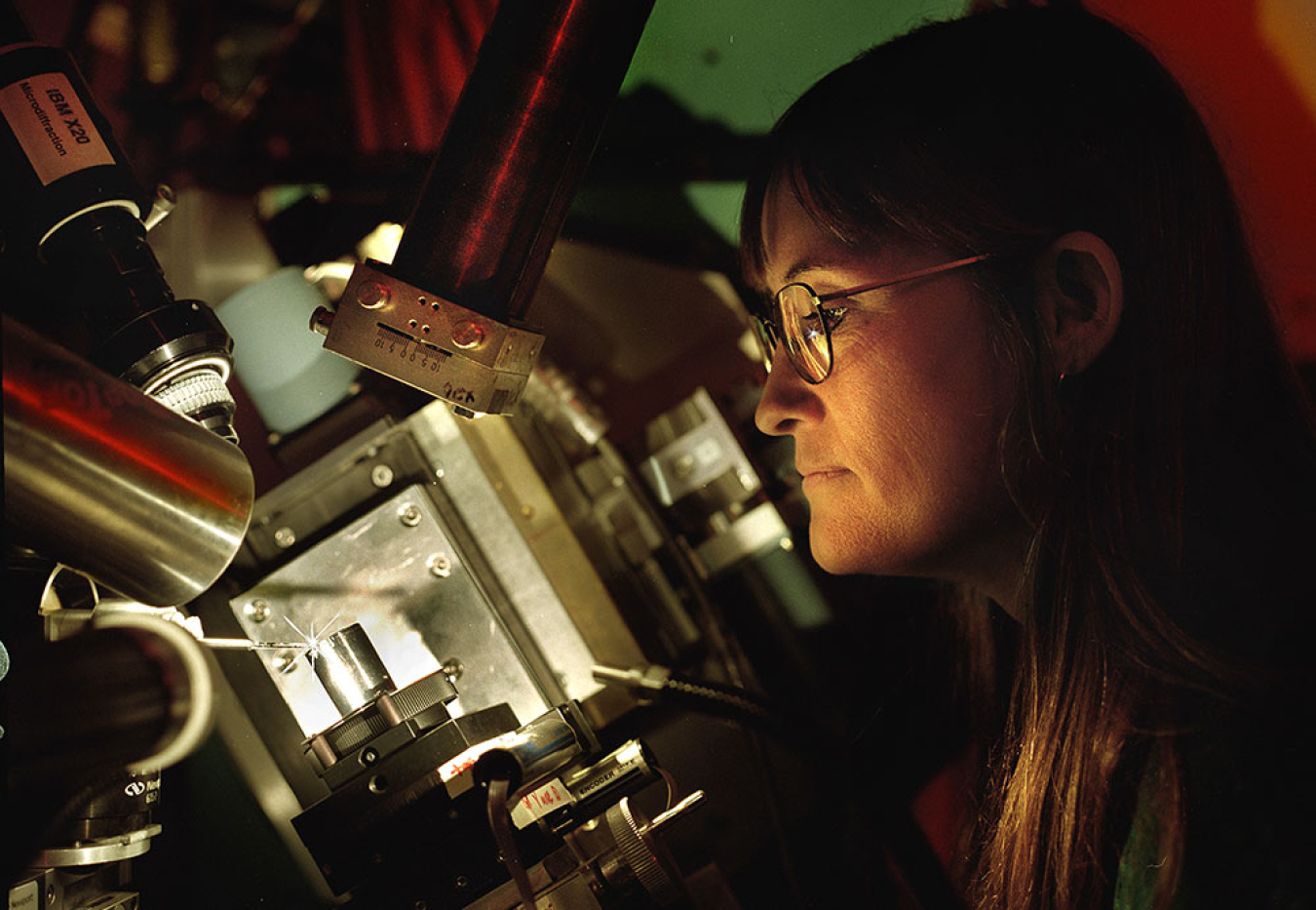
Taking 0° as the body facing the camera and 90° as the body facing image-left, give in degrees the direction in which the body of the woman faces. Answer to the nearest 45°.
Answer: approximately 90°

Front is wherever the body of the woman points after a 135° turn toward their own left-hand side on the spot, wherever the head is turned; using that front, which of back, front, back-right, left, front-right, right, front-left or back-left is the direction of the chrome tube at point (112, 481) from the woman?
right

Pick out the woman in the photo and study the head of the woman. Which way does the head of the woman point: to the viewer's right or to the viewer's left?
to the viewer's left
